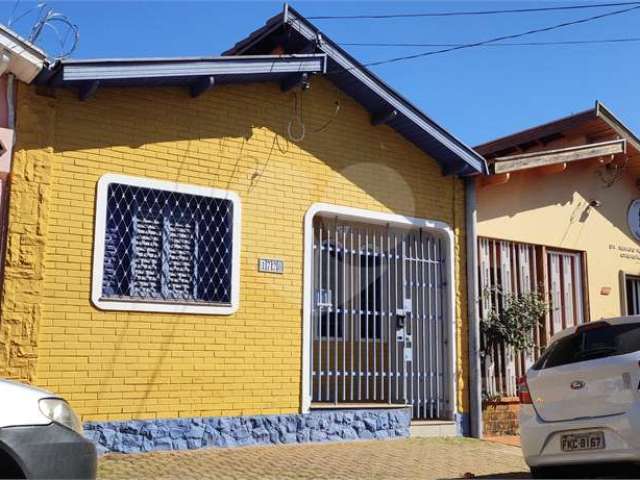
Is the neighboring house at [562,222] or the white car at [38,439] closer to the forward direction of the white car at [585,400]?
the neighboring house

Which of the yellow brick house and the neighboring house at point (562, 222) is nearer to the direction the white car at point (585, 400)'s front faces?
the neighboring house

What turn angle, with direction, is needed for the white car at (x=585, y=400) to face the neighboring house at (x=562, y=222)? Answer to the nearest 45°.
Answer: approximately 45° to its left

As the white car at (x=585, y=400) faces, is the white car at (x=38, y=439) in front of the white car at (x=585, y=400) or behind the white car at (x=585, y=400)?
behind

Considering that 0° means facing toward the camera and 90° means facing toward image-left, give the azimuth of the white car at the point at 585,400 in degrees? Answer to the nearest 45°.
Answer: approximately 225°
